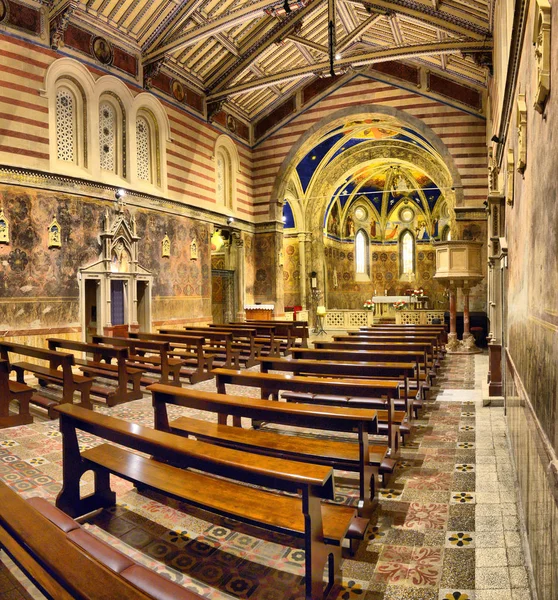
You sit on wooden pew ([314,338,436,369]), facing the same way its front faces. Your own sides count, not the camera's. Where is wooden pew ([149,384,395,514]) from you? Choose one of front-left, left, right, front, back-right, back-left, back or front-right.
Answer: back

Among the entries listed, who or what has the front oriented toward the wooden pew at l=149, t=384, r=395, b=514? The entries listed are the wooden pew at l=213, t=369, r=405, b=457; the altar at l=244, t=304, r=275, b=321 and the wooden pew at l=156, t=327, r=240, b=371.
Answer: the altar

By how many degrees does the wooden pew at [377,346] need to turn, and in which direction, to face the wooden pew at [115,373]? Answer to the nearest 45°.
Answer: approximately 90° to its left

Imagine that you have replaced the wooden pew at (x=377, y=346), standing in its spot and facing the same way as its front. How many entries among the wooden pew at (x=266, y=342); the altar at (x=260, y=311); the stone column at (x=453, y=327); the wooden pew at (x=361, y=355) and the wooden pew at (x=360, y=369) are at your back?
2

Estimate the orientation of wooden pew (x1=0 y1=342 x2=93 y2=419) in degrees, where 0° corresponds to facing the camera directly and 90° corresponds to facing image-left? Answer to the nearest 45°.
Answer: approximately 225°

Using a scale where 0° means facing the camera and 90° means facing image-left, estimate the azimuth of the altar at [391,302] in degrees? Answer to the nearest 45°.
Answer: approximately 0°

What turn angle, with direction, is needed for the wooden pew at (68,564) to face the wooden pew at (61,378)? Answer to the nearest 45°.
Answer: approximately 45° to its left

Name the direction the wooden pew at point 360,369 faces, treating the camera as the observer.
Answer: facing away from the viewer

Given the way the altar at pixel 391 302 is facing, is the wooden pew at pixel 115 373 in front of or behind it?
in front

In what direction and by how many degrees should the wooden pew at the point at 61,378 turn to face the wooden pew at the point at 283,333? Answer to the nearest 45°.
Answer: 0° — it already faces it

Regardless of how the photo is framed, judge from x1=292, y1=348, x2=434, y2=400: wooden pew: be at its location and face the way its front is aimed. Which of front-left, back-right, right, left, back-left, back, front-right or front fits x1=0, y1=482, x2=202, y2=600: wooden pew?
back

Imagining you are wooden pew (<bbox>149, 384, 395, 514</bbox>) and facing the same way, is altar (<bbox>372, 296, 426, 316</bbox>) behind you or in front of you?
in front
